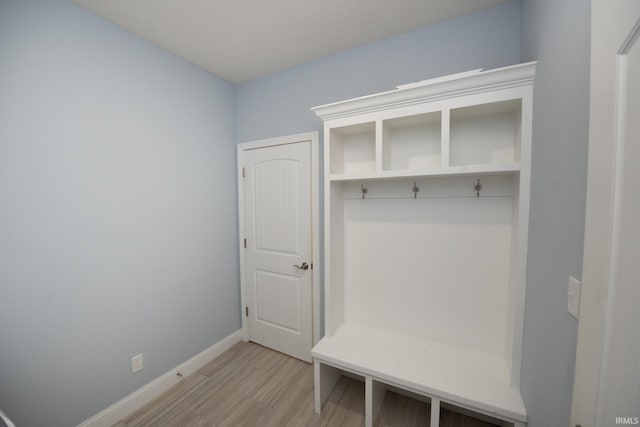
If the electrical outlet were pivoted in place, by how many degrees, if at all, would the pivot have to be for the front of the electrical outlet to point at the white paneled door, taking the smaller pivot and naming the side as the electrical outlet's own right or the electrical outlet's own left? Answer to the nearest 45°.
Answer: approximately 45° to the electrical outlet's own left

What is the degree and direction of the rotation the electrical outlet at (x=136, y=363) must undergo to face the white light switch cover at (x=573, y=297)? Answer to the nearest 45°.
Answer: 0° — it already faces it

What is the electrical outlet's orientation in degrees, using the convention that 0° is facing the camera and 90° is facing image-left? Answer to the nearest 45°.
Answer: approximately 315°

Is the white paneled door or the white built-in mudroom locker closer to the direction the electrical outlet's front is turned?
the white built-in mudroom locker

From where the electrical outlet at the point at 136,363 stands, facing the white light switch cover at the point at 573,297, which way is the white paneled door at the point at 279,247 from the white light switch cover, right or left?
left

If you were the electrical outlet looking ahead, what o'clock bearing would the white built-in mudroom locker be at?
The white built-in mudroom locker is roughly at 12 o'clock from the electrical outlet.
